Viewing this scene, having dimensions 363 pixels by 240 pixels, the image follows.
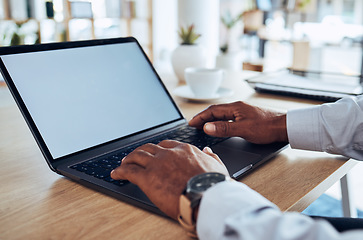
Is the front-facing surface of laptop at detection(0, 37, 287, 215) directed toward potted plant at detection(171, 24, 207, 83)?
no

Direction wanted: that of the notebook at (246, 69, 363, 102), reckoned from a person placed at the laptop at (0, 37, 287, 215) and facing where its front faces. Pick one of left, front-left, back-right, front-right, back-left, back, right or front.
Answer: left

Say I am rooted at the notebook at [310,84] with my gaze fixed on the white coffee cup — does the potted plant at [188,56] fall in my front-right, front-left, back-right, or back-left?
front-right

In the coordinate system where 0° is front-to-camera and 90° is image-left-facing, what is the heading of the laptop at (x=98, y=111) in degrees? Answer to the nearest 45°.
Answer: approximately 315°
